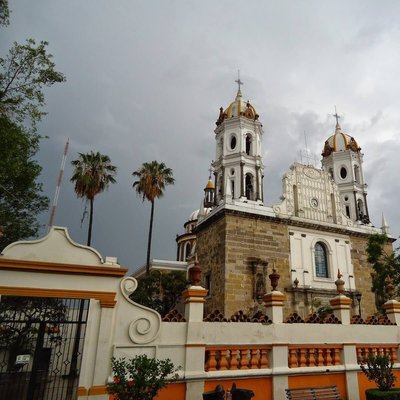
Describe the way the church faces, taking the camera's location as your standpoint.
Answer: facing the viewer and to the right of the viewer

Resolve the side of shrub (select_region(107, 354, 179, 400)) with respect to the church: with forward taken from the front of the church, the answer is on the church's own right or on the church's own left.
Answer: on the church's own right

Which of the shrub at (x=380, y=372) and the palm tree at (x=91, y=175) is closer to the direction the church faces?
the shrub

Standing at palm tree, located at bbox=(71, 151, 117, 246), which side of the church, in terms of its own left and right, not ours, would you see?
right

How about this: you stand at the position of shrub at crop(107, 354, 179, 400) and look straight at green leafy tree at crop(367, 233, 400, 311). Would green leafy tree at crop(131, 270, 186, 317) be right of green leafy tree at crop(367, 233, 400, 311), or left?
left

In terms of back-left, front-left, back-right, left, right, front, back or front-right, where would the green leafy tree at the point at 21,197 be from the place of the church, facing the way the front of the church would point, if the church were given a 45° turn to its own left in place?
back-right

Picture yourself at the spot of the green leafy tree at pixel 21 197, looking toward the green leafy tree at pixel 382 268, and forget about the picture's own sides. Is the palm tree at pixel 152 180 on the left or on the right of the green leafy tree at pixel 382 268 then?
left
